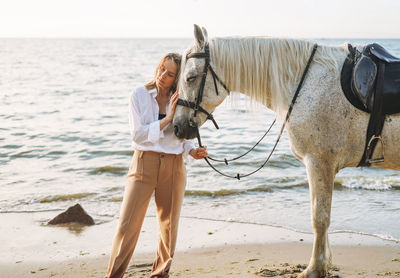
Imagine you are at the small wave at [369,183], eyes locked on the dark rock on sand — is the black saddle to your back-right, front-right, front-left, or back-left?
front-left

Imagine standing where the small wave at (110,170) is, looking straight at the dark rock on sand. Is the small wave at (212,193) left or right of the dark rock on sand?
left

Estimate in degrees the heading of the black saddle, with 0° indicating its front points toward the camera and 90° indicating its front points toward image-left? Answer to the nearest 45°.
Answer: approximately 90°

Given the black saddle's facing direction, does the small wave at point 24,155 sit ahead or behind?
ahead

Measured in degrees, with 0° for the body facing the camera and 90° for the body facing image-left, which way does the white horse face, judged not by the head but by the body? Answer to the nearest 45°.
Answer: approximately 90°

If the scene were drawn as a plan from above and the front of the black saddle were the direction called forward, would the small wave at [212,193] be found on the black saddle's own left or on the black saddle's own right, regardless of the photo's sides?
on the black saddle's own right

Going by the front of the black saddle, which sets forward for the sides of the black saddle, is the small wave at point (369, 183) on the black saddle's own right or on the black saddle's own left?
on the black saddle's own right

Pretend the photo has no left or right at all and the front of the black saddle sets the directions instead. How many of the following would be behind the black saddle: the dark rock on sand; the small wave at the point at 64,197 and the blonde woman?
0
